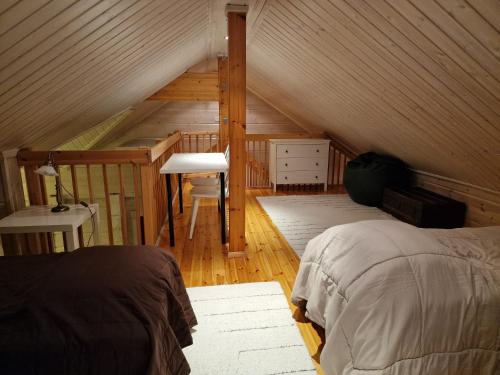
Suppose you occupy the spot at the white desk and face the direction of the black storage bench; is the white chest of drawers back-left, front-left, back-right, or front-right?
front-left

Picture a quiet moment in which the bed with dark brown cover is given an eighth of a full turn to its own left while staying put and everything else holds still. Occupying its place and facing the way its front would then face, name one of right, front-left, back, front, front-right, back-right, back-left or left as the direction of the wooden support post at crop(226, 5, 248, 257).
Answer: front

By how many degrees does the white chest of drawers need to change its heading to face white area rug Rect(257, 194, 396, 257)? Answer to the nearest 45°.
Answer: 0° — it already faces it

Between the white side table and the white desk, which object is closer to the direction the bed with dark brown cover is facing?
the white desk

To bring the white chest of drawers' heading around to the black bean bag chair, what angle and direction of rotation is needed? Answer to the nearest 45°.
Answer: approximately 45° to its left

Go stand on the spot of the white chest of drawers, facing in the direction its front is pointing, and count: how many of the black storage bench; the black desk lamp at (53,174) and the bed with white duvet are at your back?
0

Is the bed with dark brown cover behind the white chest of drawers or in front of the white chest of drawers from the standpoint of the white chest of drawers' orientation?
in front

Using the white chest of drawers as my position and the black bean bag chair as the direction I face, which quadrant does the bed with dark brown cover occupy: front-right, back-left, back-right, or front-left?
front-right

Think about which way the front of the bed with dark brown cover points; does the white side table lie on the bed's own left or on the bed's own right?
on the bed's own left

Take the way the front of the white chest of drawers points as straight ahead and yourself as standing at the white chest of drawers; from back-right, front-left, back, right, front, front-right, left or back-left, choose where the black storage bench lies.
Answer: front-left

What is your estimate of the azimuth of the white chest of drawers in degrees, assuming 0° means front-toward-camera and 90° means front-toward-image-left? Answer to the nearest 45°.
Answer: approximately 0°

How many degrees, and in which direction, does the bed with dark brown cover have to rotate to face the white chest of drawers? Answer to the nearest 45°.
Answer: approximately 45° to its left
